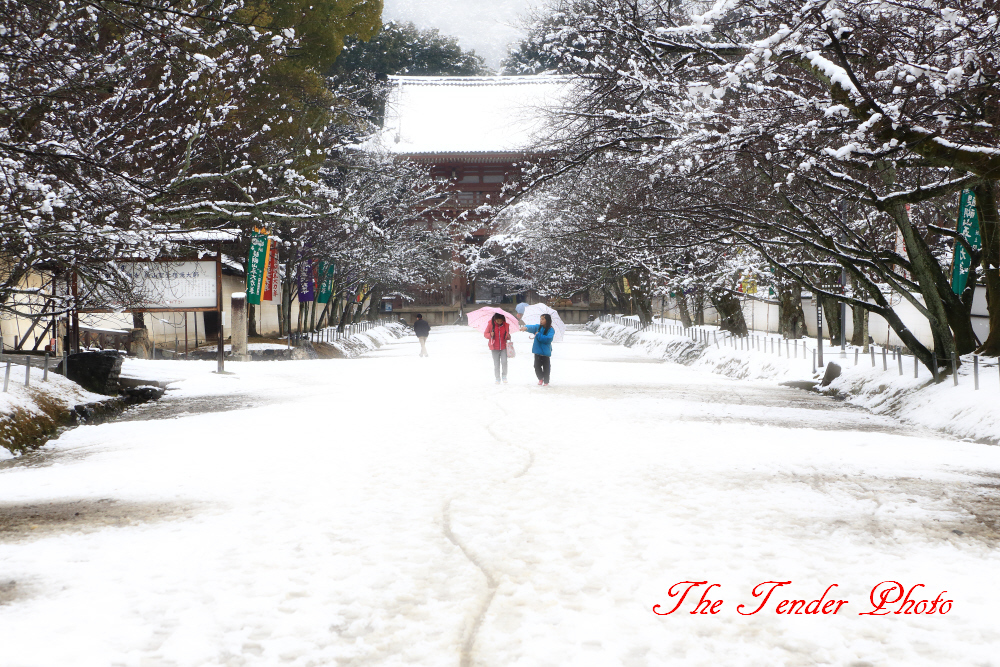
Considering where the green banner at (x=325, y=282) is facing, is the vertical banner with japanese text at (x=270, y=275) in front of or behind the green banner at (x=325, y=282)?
in front

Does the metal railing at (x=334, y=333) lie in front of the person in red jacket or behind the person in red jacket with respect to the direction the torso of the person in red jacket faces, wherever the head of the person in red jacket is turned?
behind

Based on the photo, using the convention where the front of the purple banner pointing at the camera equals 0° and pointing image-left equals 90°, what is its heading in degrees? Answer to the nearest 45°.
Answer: approximately 0°

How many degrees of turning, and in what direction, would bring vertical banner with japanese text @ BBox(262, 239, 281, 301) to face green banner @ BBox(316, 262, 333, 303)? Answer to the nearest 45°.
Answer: approximately 180°

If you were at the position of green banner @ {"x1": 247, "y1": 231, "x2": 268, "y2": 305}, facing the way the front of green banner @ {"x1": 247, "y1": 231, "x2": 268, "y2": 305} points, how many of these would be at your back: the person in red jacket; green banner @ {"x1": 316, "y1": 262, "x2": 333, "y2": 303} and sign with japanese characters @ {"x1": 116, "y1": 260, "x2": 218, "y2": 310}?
1

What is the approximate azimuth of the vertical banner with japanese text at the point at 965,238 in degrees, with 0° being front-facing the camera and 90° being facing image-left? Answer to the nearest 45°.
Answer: approximately 0°

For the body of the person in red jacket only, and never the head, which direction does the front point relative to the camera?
toward the camera

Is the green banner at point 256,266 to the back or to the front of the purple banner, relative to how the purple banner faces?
to the front
